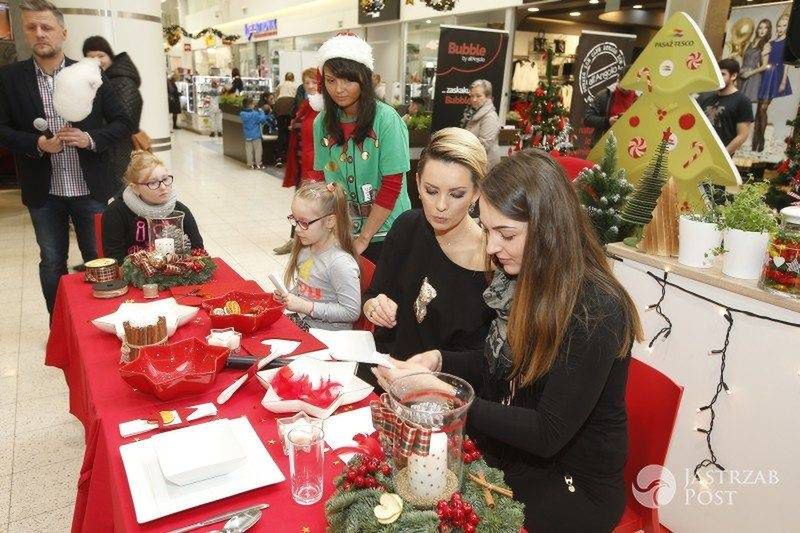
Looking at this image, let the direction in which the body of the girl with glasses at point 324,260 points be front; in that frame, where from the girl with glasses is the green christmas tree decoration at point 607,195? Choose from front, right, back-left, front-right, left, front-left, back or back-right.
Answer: back-left

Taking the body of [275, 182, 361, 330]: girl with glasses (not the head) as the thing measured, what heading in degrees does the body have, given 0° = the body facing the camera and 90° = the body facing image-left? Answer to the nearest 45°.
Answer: approximately 45°

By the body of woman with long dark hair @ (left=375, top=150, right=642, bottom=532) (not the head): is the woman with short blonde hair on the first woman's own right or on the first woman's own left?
on the first woman's own right

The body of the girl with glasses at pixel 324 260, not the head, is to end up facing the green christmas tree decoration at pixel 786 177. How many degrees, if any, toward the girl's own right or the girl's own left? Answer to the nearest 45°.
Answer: approximately 180°

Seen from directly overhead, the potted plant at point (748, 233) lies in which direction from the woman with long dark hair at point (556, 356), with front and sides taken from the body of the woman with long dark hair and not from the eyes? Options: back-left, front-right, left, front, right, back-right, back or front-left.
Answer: back-right

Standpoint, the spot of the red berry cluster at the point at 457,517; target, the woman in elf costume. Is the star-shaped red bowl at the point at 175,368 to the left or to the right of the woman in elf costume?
left

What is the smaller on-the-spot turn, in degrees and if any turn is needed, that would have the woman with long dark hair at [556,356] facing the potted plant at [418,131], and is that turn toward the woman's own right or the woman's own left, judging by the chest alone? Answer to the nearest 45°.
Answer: approximately 90° to the woman's own right

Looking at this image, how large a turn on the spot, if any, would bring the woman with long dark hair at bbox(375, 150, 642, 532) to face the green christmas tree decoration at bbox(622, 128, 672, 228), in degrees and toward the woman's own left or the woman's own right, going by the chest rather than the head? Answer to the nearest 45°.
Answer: approximately 90° to the woman's own right

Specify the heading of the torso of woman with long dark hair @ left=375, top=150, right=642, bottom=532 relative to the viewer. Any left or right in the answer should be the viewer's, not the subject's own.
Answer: facing to the left of the viewer
